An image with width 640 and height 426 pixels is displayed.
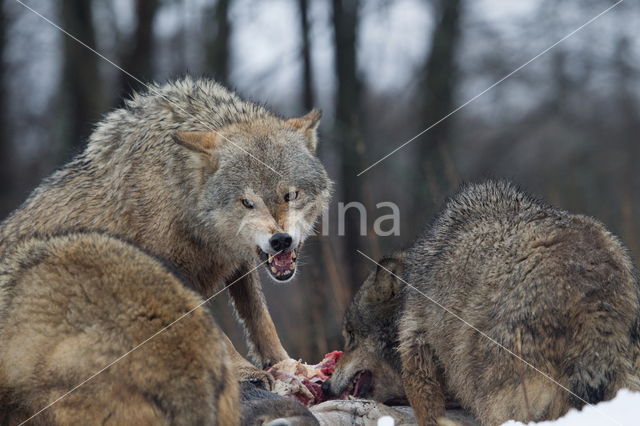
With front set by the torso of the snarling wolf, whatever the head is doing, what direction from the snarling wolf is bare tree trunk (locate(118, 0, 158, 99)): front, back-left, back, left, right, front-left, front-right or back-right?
back-left

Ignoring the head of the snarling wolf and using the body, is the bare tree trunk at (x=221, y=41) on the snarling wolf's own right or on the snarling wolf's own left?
on the snarling wolf's own left

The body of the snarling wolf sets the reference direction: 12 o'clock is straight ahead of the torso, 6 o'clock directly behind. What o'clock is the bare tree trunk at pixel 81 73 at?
The bare tree trunk is roughly at 7 o'clock from the snarling wolf.

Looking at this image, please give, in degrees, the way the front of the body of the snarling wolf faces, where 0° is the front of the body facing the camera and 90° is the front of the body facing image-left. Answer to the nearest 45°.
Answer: approximately 315°

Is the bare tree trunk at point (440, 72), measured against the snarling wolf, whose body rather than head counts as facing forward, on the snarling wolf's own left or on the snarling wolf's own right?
on the snarling wolf's own left
